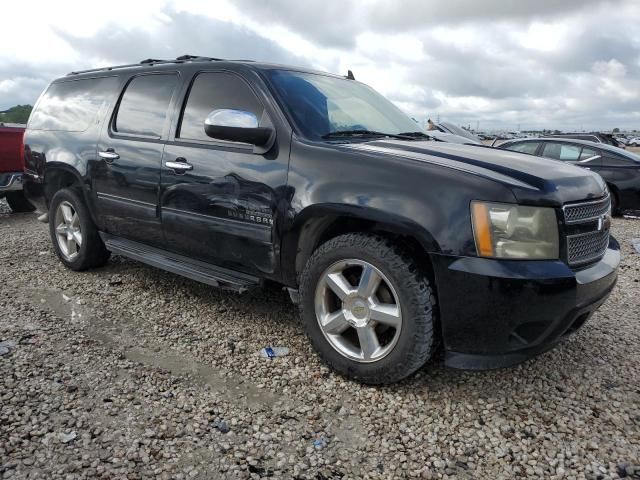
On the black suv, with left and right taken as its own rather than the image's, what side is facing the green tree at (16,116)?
back

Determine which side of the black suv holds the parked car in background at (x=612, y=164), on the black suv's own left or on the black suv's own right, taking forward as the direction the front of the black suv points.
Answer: on the black suv's own left

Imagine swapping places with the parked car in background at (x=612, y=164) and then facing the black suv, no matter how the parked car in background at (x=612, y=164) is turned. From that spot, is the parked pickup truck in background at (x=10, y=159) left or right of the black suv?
right

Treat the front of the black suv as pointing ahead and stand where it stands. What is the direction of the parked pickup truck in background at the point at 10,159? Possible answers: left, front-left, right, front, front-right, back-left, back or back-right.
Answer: back

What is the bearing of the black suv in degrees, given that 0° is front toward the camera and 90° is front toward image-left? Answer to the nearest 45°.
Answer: approximately 315°
